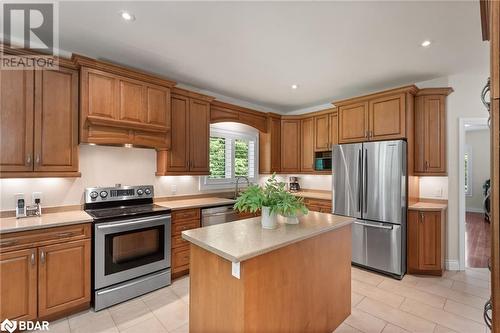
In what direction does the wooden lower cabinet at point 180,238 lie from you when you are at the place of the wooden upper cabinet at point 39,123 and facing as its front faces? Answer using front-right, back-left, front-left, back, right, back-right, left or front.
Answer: left

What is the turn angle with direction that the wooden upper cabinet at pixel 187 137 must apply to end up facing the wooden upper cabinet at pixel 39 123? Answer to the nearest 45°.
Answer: approximately 90° to its right

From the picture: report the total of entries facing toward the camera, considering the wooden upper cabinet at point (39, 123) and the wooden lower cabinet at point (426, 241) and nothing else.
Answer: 2

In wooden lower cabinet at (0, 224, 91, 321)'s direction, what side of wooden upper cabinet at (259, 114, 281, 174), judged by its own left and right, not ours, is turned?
right

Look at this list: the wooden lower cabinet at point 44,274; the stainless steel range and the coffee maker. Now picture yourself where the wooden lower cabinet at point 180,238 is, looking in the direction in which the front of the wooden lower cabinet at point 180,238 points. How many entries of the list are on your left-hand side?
1

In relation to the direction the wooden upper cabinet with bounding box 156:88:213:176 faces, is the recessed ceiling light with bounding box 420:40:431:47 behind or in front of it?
in front

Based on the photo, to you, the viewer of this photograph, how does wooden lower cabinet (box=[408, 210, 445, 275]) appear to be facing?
facing the viewer

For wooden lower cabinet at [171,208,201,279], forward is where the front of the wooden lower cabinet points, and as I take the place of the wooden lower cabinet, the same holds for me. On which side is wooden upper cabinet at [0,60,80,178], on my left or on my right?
on my right
